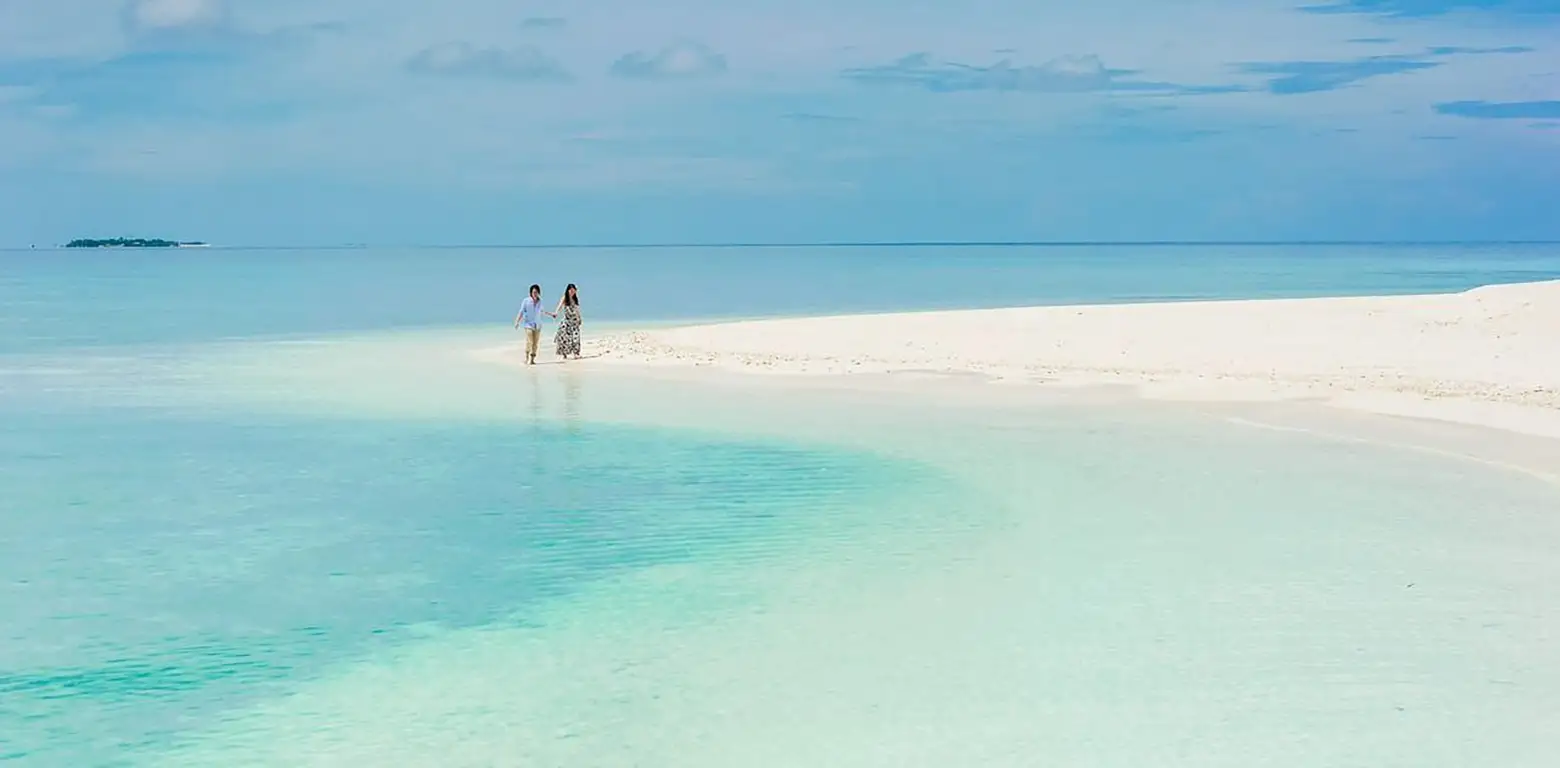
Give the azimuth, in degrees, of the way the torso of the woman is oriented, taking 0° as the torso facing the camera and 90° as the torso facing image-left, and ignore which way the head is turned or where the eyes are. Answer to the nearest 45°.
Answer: approximately 0°

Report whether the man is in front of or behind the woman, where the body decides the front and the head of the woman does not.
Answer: in front
